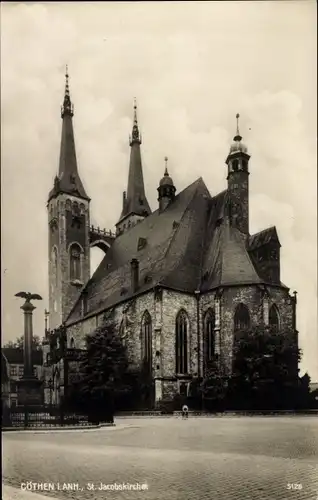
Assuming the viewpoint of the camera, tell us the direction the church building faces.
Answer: facing away from the viewer and to the left of the viewer

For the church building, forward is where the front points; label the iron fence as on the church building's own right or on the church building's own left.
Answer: on the church building's own left

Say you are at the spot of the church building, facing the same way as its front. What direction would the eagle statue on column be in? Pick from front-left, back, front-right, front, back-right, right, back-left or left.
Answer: back-left
